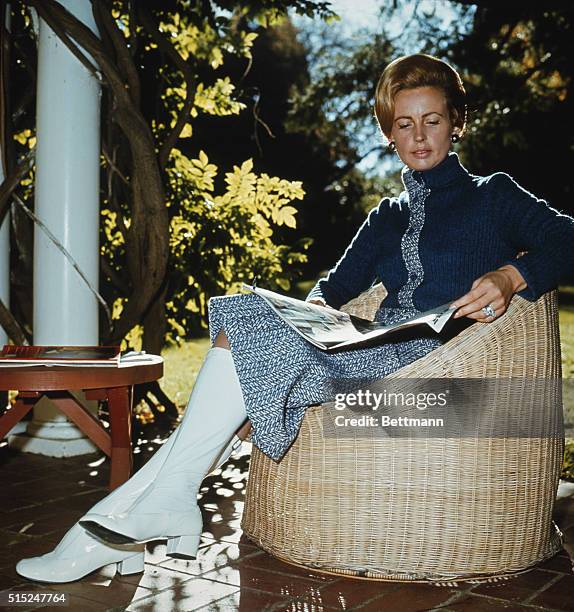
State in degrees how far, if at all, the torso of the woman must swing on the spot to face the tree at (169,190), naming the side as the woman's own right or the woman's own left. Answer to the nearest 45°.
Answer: approximately 135° to the woman's own right

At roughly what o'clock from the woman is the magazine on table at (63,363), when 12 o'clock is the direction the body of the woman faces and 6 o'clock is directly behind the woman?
The magazine on table is roughly at 2 o'clock from the woman.

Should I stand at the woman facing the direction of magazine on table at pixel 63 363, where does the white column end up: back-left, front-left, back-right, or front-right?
front-right

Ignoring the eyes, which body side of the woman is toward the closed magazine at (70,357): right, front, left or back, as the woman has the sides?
right

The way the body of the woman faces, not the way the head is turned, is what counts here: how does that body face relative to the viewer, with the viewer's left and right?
facing the viewer and to the left of the viewer

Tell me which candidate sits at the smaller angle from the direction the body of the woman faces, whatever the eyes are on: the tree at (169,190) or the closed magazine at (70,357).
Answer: the closed magazine

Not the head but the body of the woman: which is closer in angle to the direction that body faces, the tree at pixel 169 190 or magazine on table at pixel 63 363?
the magazine on table
